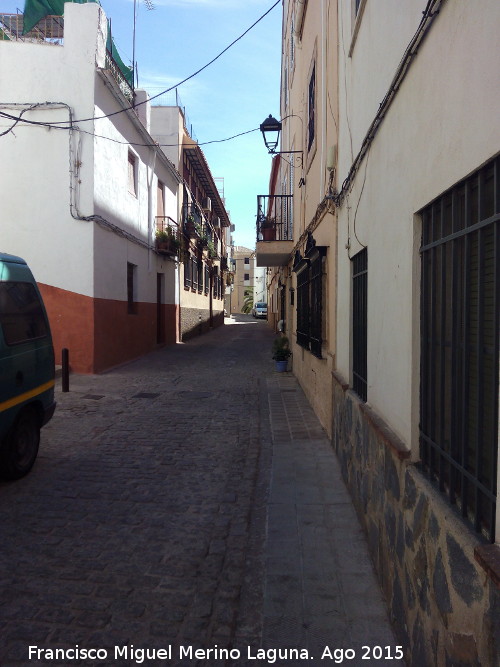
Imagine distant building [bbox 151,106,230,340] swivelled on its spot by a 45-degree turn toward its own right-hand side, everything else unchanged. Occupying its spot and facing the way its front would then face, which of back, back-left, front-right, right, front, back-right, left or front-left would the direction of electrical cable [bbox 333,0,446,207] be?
front-right

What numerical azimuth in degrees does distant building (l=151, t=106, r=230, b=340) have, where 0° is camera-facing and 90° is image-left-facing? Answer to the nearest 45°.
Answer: approximately 270°

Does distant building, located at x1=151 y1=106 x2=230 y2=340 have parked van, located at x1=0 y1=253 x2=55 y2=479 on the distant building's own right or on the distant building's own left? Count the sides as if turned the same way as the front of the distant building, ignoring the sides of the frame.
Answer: on the distant building's own right

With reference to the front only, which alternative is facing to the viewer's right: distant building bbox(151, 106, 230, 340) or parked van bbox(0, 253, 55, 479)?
the distant building

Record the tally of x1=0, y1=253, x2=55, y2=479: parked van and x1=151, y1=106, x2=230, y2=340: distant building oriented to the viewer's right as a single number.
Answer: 1
